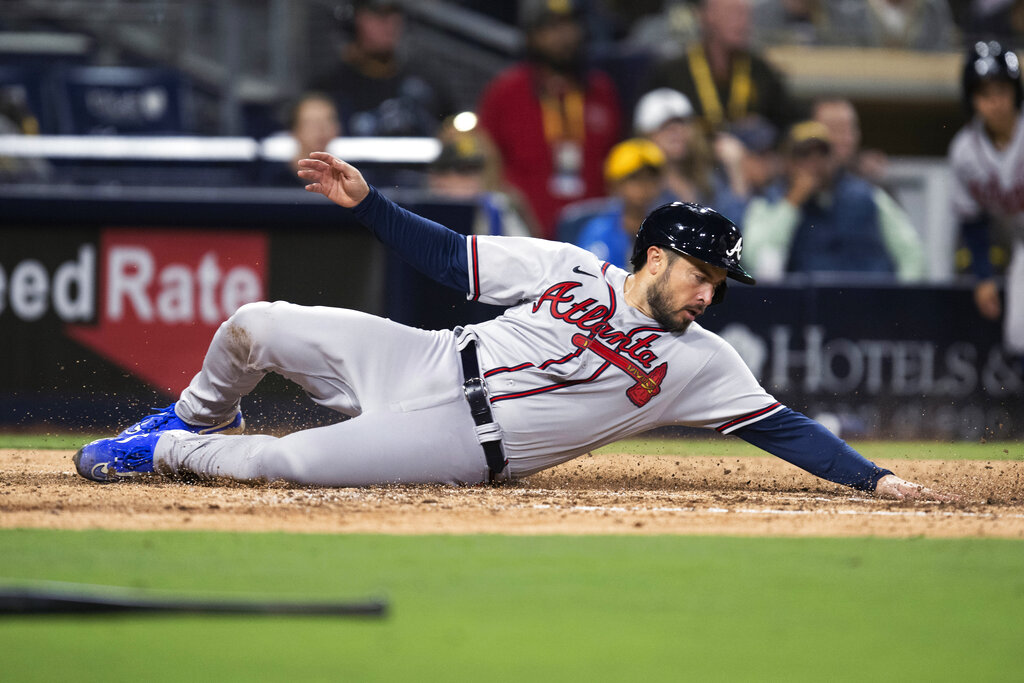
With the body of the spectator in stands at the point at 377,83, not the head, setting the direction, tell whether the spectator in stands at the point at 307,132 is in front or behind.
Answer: in front

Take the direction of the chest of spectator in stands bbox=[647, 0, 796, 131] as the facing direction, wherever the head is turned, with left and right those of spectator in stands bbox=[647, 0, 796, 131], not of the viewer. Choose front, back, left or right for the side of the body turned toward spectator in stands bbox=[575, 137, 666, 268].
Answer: front

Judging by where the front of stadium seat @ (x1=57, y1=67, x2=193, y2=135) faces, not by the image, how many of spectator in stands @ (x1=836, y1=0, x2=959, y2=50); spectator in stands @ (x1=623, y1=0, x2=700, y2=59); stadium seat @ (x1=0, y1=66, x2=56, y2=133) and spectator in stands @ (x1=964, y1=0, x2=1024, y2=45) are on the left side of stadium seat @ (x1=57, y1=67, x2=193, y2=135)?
3

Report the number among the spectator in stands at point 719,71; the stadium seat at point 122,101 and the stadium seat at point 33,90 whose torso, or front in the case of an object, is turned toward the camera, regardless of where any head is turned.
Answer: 3

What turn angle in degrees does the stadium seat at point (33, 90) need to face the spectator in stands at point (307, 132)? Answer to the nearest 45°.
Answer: approximately 45° to its left

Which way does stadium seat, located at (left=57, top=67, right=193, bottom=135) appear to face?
toward the camera

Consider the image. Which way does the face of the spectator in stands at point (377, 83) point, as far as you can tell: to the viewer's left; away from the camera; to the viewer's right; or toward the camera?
toward the camera

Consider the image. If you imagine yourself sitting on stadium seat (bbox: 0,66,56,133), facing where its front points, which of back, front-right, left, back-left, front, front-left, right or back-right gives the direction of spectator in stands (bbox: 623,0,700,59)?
left

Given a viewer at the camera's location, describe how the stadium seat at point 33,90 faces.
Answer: facing the viewer

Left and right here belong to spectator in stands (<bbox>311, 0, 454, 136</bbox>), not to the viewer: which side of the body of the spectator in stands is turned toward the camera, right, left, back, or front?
front

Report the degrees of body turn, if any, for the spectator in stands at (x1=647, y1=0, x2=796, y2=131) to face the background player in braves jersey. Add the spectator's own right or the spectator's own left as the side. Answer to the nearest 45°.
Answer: approximately 45° to the spectator's own left

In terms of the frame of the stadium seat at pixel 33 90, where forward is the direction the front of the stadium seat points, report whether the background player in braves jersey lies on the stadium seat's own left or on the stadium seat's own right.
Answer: on the stadium seat's own left

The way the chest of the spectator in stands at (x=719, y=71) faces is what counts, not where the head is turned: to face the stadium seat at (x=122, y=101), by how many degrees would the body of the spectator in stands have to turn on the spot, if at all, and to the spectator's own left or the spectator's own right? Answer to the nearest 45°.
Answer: approximately 90° to the spectator's own right

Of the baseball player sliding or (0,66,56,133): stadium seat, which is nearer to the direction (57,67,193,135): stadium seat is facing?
the baseball player sliding

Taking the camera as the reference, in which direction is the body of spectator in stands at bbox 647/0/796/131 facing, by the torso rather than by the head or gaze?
toward the camera

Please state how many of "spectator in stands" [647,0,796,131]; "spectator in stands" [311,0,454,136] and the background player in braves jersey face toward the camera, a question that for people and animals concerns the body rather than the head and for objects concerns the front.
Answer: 3

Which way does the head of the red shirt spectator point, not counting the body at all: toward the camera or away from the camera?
toward the camera
